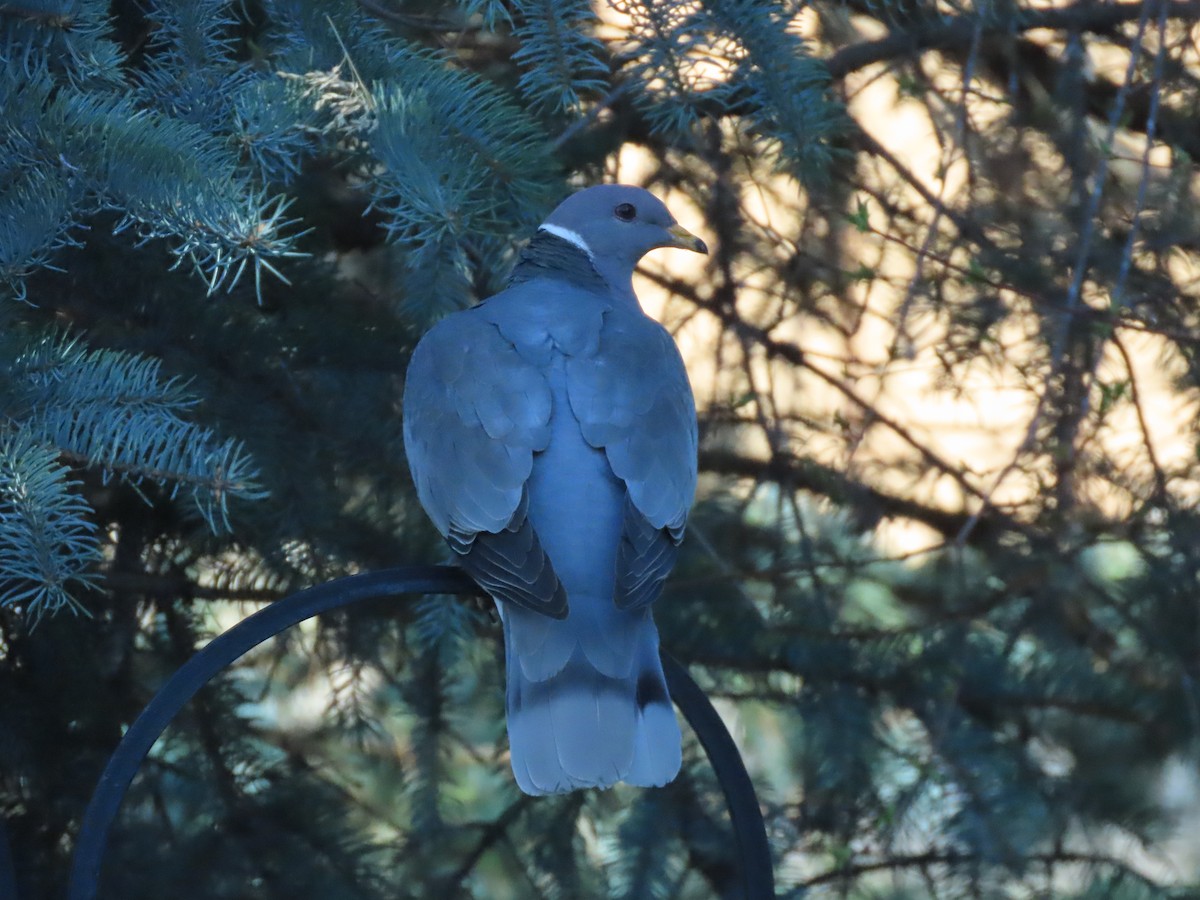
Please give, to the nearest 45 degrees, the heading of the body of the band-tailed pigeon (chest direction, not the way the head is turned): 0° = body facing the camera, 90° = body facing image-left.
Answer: approximately 180°
